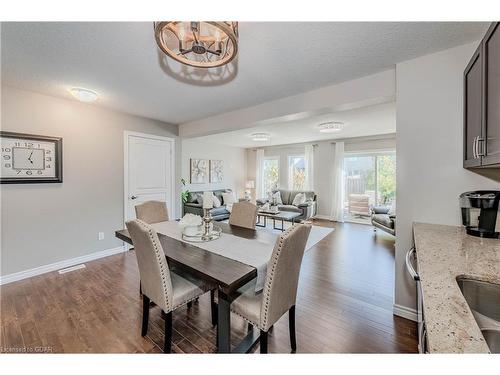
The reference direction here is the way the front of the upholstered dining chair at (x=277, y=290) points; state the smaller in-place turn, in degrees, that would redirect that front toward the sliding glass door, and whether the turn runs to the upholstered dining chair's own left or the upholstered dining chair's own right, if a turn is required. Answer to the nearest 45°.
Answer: approximately 90° to the upholstered dining chair's own right

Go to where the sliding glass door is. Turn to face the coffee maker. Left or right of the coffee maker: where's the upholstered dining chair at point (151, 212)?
right

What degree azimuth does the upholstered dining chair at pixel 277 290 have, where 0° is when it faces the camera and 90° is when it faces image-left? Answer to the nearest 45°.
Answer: approximately 135°

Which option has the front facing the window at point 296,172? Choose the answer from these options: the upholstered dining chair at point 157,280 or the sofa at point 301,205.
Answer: the upholstered dining chair

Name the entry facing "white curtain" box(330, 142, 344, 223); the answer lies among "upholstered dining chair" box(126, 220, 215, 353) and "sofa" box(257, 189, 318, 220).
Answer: the upholstered dining chair

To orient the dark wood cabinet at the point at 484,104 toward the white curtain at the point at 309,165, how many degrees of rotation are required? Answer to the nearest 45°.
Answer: approximately 45° to its right

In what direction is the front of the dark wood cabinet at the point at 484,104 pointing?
to the viewer's left

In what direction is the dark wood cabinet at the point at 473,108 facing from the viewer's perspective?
to the viewer's left

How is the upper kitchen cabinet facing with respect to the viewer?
to the viewer's left
